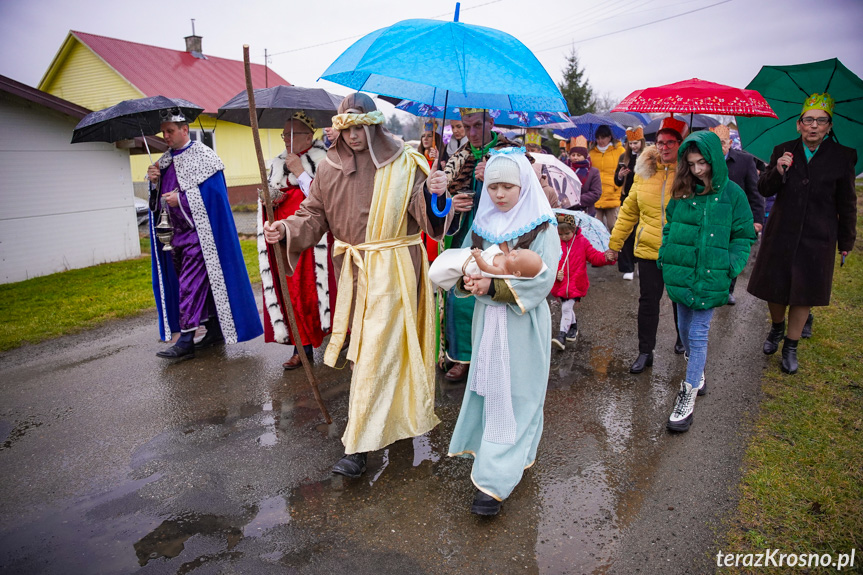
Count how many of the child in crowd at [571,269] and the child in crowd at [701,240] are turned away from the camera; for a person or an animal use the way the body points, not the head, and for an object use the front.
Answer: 0

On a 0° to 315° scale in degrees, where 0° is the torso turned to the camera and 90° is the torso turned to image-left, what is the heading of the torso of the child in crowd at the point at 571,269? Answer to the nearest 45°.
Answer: approximately 45°

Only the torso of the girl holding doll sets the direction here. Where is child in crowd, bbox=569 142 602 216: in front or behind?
behind

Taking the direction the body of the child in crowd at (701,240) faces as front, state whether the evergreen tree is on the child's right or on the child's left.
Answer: on the child's right

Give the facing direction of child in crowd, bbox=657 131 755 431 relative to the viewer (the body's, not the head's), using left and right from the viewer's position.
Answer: facing the viewer and to the left of the viewer

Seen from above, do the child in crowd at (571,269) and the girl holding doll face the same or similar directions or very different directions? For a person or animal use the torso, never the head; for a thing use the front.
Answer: same or similar directions

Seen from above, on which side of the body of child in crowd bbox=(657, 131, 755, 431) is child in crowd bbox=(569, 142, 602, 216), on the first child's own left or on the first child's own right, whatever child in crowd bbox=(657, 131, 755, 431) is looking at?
on the first child's own right

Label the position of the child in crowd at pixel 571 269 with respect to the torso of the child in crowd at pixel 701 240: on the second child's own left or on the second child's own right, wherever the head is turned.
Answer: on the second child's own right

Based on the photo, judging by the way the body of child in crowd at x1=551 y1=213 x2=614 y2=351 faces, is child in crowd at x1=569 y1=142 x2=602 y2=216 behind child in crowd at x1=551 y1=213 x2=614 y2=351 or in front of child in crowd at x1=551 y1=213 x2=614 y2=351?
behind

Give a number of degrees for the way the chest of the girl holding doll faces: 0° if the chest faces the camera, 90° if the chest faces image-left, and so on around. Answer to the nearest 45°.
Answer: approximately 45°

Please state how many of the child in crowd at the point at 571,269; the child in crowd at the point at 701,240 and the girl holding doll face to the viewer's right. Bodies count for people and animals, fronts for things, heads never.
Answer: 0

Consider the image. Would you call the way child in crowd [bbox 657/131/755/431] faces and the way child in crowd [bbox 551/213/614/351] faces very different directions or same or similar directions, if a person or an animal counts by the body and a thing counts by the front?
same or similar directions

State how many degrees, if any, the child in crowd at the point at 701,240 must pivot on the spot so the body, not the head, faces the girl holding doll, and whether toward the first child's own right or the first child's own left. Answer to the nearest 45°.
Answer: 0° — they already face them
